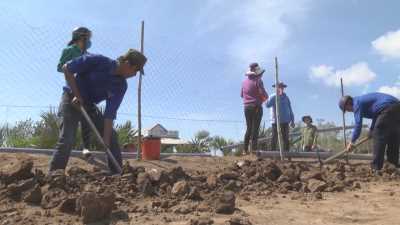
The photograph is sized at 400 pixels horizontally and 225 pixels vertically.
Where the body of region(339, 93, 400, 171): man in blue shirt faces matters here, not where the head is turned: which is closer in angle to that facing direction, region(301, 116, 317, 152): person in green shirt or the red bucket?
the red bucket

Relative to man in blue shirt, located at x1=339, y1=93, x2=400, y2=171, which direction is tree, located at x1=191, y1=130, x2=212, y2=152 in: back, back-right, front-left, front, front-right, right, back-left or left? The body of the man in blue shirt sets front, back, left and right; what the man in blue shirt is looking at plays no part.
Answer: front-right

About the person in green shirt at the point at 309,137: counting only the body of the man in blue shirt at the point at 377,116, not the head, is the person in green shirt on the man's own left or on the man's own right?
on the man's own right

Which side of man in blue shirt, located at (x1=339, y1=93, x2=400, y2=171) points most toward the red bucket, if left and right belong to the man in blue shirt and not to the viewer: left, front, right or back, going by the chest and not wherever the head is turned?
front

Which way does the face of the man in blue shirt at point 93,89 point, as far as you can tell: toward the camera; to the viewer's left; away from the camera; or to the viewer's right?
to the viewer's right

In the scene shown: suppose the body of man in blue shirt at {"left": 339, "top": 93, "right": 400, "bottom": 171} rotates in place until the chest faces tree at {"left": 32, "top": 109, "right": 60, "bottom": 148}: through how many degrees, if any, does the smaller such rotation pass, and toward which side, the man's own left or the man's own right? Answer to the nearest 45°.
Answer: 0° — they already face it

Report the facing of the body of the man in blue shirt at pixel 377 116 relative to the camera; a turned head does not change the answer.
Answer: to the viewer's left

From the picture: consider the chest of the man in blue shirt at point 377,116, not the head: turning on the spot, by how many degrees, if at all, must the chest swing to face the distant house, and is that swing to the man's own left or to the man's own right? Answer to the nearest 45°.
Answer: approximately 45° to the man's own right
